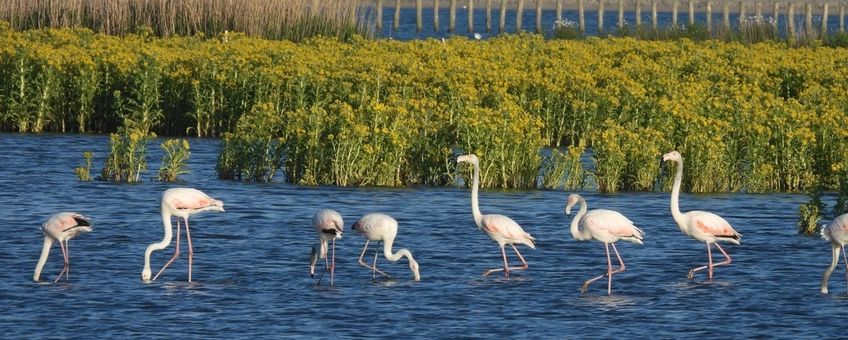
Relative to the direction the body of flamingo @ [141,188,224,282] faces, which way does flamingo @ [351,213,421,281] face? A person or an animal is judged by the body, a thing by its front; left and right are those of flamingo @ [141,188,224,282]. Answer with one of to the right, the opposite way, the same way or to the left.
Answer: the opposite way

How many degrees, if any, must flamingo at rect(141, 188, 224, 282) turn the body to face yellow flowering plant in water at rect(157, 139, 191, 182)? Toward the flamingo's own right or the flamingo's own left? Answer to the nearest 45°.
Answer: approximately 90° to the flamingo's own right

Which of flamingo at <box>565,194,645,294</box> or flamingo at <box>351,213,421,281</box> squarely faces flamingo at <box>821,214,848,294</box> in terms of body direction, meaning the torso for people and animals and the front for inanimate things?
flamingo at <box>351,213,421,281</box>

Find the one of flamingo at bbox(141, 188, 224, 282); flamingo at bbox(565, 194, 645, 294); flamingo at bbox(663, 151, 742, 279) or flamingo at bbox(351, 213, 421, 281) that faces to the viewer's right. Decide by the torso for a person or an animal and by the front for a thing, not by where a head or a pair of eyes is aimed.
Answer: flamingo at bbox(351, 213, 421, 281)

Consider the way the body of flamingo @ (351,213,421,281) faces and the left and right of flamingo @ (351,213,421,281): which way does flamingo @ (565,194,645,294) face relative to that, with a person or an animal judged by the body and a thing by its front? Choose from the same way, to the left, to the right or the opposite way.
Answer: the opposite way

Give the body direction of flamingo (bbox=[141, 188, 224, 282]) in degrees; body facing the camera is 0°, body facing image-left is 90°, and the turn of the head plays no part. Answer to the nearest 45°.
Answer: approximately 90°

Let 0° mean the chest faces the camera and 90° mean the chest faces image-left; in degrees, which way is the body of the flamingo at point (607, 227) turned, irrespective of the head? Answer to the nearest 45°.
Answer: approximately 90°

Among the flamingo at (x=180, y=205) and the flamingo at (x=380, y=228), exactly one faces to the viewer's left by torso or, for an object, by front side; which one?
the flamingo at (x=180, y=205)

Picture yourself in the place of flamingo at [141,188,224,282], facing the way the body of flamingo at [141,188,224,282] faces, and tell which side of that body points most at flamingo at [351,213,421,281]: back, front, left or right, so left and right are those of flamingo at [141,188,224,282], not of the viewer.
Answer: back

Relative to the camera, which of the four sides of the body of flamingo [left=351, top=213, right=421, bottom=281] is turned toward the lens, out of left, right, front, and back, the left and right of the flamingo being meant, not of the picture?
right

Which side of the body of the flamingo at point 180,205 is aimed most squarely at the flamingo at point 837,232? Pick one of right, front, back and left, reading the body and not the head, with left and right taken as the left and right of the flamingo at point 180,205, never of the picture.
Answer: back

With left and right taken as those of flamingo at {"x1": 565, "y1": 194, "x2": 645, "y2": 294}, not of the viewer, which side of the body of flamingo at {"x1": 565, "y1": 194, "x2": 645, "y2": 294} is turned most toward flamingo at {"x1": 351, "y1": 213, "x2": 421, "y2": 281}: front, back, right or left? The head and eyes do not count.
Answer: front

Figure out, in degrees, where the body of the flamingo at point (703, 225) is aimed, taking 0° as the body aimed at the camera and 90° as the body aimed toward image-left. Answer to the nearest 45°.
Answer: approximately 90°
